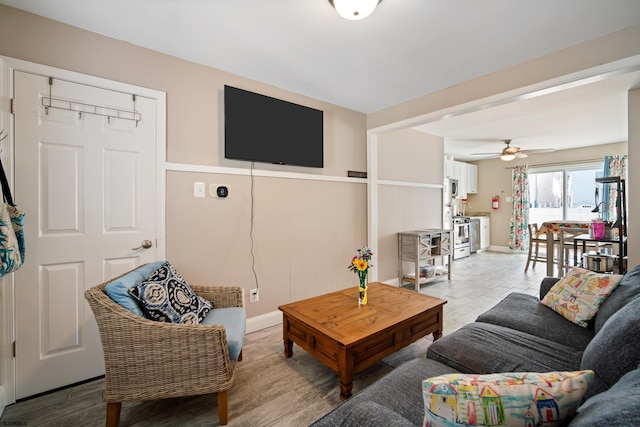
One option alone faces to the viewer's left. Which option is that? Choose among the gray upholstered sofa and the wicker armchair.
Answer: the gray upholstered sofa

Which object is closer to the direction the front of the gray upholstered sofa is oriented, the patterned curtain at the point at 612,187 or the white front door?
the white front door

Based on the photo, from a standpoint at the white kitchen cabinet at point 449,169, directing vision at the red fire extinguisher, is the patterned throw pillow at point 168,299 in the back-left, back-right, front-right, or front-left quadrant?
back-right

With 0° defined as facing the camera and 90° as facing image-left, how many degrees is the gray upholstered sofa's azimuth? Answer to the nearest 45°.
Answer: approximately 90°

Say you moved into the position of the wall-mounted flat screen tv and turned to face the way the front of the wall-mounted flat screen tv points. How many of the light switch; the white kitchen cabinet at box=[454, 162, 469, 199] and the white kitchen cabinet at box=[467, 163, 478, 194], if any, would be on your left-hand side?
2

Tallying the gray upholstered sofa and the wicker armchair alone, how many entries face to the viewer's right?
1

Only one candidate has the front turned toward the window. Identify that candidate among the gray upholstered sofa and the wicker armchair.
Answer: the wicker armchair

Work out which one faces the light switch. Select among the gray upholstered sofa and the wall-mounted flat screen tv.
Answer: the gray upholstered sofa

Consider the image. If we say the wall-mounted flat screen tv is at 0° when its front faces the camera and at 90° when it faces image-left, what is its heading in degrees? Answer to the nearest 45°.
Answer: approximately 315°

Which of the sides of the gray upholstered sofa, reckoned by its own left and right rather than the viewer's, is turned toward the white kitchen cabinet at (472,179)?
right

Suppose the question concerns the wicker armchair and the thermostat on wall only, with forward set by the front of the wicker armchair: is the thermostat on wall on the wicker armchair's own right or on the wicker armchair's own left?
on the wicker armchair's own left

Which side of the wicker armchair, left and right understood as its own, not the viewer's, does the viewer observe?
right

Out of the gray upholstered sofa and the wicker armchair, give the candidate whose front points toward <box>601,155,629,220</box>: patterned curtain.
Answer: the wicker armchair
